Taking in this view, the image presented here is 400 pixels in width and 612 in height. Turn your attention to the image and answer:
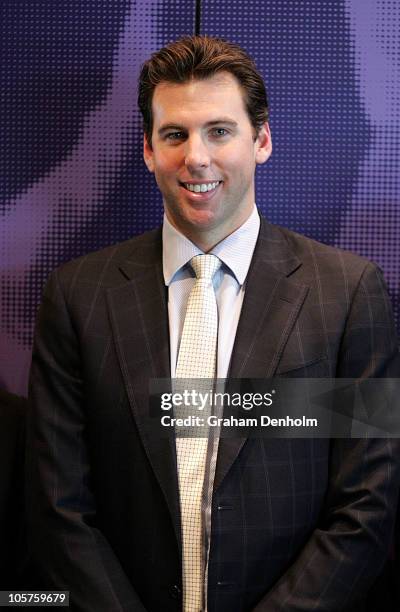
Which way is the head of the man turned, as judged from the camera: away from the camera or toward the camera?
toward the camera

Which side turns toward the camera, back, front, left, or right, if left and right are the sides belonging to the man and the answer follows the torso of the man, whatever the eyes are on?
front
